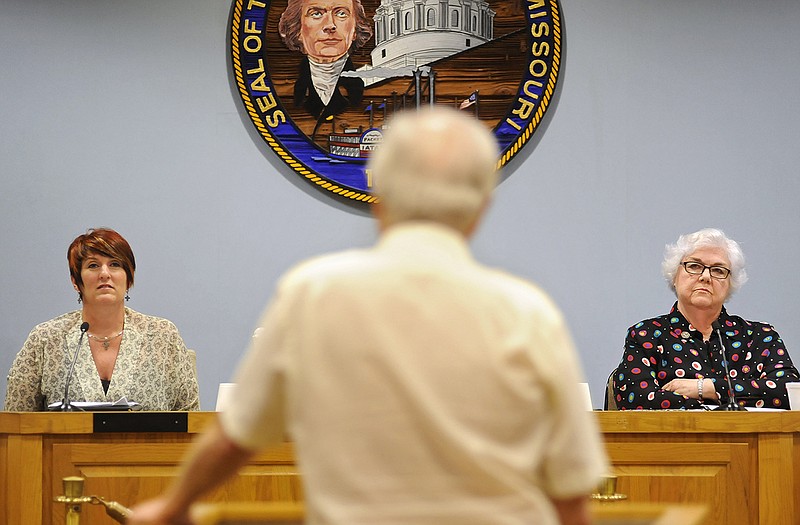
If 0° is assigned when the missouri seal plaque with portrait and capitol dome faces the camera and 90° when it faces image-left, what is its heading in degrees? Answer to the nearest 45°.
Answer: approximately 0°

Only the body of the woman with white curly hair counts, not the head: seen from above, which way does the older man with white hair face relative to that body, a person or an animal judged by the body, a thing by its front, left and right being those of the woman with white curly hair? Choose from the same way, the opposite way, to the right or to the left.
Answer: the opposite way

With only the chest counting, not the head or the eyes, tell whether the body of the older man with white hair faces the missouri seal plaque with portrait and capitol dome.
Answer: yes

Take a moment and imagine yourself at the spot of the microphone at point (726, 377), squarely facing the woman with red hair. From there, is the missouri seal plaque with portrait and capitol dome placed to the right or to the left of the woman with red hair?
right

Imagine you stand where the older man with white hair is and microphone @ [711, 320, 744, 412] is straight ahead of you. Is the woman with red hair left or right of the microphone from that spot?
left

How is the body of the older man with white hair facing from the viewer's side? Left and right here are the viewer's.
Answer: facing away from the viewer

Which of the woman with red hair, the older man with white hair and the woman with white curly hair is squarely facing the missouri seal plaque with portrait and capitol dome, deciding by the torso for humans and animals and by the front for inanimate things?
the older man with white hair

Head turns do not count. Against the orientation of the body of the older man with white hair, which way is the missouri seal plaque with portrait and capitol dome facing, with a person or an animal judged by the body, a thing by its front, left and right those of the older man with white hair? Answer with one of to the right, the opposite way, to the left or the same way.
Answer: the opposite way

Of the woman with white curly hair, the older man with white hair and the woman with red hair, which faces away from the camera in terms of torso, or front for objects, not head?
the older man with white hair

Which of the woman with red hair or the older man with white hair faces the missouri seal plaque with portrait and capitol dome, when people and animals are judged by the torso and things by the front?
the older man with white hair

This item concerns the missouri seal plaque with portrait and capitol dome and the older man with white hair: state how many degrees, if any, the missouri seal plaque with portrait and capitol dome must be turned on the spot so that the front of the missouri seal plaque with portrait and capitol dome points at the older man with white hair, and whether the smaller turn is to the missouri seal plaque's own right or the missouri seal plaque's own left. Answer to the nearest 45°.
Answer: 0° — it already faces them

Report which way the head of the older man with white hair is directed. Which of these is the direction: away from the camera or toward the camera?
away from the camera

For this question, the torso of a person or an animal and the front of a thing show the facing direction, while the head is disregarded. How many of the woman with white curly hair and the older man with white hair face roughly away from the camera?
1
